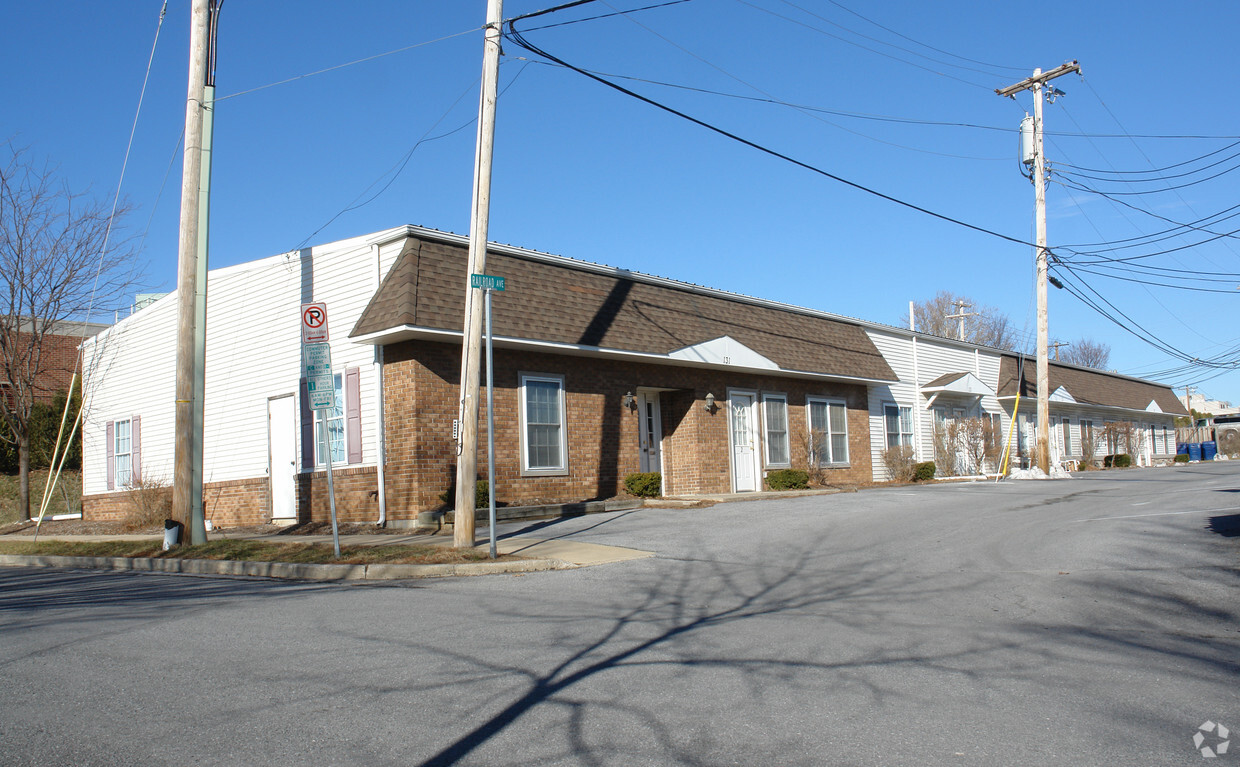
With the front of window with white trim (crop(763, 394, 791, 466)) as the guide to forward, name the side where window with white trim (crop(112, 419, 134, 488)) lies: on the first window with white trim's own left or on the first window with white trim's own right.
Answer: on the first window with white trim's own right

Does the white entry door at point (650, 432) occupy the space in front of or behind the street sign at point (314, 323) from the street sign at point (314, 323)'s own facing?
behind

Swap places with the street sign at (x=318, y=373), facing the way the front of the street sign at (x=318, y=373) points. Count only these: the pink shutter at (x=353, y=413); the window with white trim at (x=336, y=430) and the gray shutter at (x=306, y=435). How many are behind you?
3

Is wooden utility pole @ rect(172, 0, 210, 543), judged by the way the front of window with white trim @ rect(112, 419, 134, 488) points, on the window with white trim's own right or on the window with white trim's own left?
on the window with white trim's own left

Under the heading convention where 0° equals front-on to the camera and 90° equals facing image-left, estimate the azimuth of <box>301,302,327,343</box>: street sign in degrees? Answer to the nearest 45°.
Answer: approximately 0°

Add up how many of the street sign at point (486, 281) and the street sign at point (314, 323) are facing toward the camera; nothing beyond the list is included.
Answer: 2

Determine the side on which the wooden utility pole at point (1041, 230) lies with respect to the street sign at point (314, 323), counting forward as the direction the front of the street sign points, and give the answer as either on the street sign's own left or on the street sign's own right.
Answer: on the street sign's own left

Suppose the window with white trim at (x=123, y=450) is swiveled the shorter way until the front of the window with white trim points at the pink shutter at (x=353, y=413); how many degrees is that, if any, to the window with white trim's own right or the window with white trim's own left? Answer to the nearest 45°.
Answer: approximately 45° to the window with white trim's own left

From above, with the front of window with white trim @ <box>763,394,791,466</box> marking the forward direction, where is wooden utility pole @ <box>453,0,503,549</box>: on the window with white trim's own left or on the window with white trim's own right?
on the window with white trim's own right

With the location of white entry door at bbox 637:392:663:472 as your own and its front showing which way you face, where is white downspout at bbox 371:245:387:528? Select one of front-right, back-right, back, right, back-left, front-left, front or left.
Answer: right

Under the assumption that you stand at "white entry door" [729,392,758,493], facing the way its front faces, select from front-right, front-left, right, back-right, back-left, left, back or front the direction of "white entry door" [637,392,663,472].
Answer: right
